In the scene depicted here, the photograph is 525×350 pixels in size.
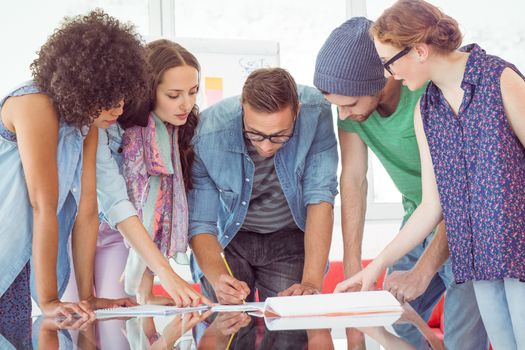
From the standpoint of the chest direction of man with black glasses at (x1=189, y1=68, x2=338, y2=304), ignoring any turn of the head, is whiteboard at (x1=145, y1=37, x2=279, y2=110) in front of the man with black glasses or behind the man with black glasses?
behind

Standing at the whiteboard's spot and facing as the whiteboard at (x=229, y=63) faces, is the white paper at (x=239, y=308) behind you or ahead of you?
ahead

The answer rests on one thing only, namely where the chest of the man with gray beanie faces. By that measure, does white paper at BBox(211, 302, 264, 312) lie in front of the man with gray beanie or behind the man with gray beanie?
in front

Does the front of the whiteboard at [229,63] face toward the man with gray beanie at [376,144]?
yes

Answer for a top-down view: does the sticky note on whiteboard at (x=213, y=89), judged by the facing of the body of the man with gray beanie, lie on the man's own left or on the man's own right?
on the man's own right

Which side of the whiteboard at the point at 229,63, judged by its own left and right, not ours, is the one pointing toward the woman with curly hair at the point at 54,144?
front

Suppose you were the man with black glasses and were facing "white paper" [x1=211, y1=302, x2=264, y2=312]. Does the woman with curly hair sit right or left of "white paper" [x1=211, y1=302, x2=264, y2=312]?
right

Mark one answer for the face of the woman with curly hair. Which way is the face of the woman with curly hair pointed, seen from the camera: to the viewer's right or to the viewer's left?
to the viewer's right

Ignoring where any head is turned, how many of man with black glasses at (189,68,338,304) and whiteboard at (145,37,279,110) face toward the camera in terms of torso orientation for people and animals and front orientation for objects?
2
